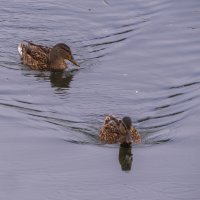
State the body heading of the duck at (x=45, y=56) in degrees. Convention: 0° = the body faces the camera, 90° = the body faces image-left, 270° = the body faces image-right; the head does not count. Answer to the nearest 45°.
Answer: approximately 315°

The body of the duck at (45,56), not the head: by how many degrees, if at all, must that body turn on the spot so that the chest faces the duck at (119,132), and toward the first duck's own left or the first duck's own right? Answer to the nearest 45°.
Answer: approximately 45° to the first duck's own right
